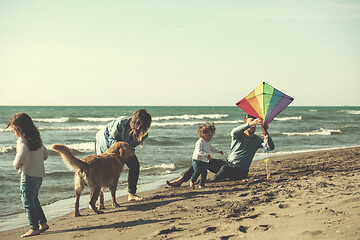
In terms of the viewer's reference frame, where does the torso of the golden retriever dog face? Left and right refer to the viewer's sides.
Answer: facing away from the viewer and to the right of the viewer

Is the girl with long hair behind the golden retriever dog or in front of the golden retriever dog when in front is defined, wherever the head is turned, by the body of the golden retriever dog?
behind
